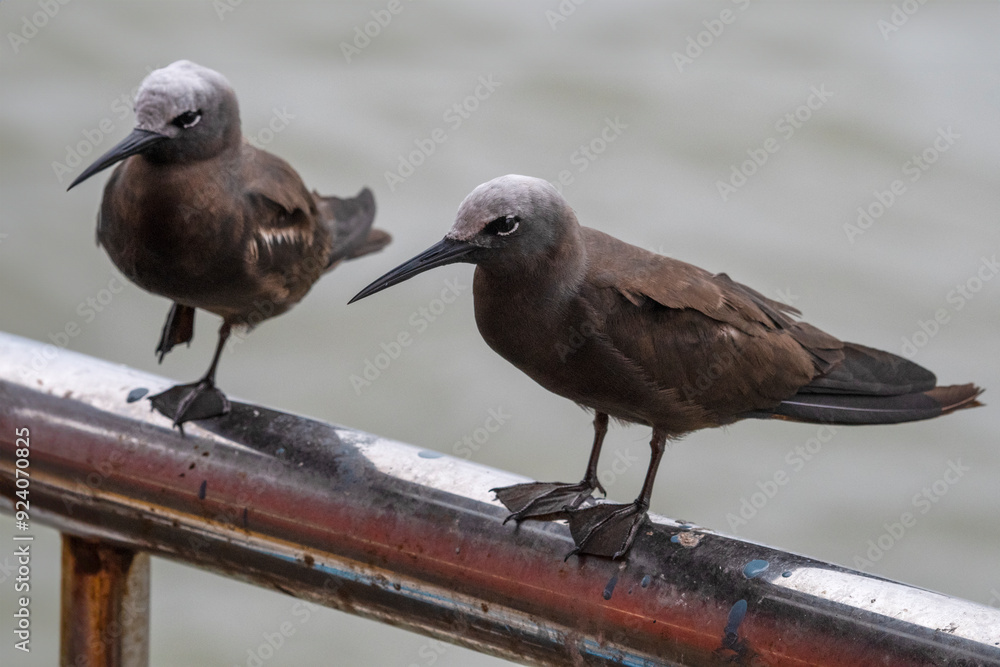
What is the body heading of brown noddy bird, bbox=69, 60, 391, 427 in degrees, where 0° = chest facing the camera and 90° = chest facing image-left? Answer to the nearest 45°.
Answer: approximately 45°

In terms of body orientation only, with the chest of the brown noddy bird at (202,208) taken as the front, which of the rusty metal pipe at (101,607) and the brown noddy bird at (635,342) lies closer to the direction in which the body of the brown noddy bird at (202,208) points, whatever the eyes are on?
the rusty metal pipe

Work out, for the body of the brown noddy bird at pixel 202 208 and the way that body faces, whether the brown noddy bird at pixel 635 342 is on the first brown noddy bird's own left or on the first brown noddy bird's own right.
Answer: on the first brown noddy bird's own left
